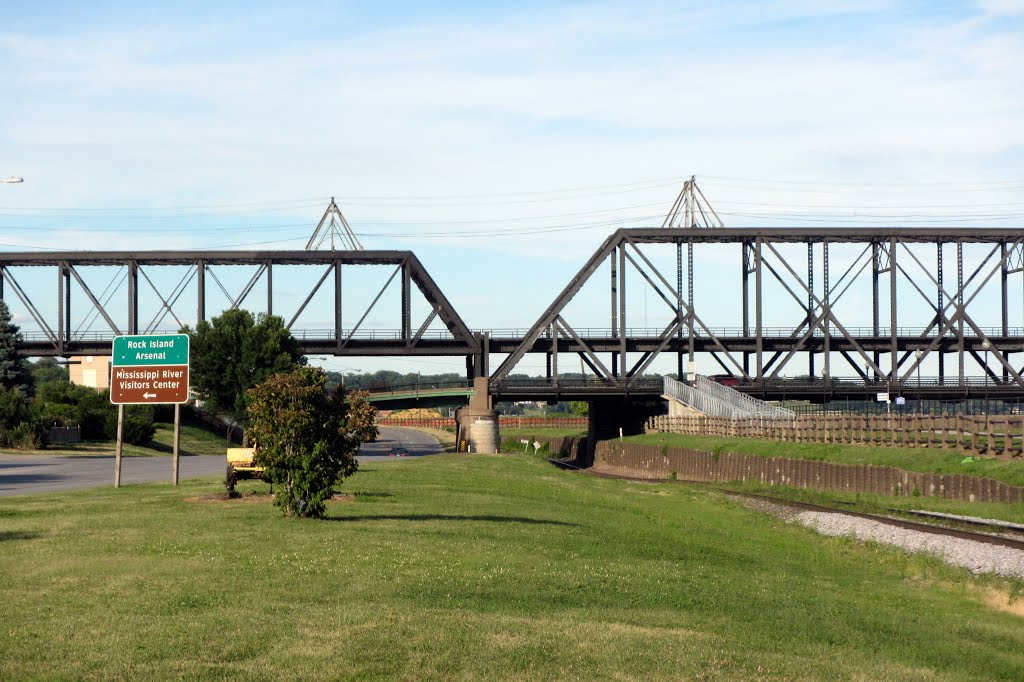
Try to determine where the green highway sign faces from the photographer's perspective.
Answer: facing the viewer

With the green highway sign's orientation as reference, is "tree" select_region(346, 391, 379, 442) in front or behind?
in front

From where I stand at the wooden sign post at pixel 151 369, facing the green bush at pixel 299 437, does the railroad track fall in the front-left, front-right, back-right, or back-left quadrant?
front-left

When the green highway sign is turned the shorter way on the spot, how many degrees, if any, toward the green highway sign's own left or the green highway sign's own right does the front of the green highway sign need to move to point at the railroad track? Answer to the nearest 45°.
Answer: approximately 45° to the green highway sign's own left

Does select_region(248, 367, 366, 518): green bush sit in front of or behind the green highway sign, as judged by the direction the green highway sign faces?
in front

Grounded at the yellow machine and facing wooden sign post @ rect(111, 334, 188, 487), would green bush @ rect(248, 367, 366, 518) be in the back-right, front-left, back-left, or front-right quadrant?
back-left
